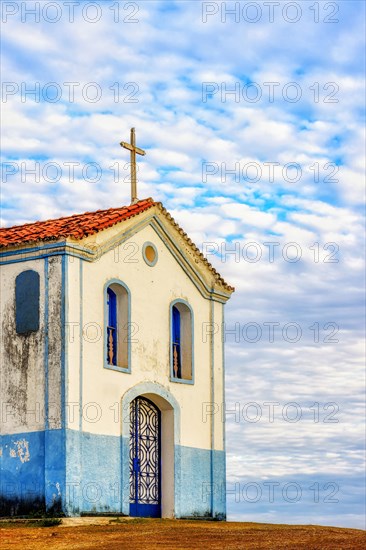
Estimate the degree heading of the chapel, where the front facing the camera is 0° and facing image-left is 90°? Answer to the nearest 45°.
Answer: approximately 315°
